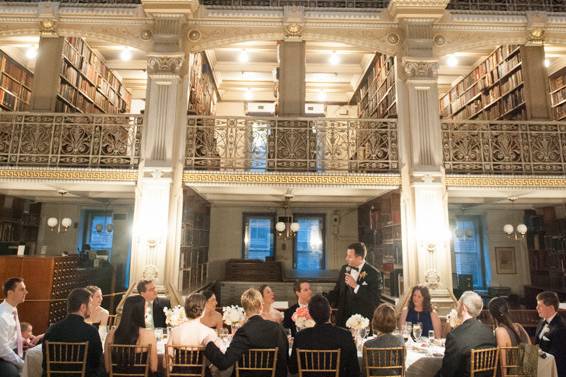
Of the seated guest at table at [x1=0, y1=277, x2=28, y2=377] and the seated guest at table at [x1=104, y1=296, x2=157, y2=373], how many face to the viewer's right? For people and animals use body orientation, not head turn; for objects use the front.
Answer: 1

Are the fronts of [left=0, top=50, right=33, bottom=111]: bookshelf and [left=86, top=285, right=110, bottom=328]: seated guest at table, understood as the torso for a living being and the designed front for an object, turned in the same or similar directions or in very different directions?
same or similar directions

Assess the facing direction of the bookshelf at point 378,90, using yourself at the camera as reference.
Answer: facing to the left of the viewer

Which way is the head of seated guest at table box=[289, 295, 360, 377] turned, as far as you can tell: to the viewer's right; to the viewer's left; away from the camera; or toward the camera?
away from the camera

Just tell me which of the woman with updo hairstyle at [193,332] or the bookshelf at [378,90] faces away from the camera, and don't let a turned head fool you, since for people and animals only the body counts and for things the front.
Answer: the woman with updo hairstyle

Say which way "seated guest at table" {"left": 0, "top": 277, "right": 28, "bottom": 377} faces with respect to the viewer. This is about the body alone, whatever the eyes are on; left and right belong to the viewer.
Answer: facing to the right of the viewer

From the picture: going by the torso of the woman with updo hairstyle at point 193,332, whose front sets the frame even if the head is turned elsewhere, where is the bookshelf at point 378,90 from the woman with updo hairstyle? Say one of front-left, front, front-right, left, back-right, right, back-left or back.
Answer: front-right

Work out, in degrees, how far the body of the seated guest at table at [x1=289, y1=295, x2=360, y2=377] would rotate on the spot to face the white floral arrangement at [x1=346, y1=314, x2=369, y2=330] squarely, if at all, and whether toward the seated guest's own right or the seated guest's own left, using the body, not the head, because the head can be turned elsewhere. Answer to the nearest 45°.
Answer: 0° — they already face it

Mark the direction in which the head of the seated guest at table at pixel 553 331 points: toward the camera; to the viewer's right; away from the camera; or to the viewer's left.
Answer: to the viewer's left

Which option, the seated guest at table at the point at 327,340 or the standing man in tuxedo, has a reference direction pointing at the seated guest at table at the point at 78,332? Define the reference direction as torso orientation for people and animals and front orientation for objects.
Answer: the standing man in tuxedo

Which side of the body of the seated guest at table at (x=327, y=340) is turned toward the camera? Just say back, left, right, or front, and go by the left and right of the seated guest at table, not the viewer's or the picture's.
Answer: back

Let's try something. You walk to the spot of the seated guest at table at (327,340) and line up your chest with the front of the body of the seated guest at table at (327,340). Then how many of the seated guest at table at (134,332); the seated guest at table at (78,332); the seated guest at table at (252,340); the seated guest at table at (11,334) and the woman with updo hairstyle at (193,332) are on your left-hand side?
5

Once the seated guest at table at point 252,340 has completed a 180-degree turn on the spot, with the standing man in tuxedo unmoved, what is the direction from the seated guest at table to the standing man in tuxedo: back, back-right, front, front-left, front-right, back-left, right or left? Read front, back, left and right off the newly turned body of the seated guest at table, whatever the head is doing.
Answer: back-left

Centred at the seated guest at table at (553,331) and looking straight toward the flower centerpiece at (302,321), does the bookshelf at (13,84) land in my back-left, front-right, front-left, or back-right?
front-right

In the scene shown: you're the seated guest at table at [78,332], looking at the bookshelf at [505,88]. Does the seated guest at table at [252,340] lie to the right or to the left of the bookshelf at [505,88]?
right

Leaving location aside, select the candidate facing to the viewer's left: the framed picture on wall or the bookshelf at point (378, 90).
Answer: the bookshelf

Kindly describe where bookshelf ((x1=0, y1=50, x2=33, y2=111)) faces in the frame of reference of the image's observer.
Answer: facing the viewer and to the right of the viewer
